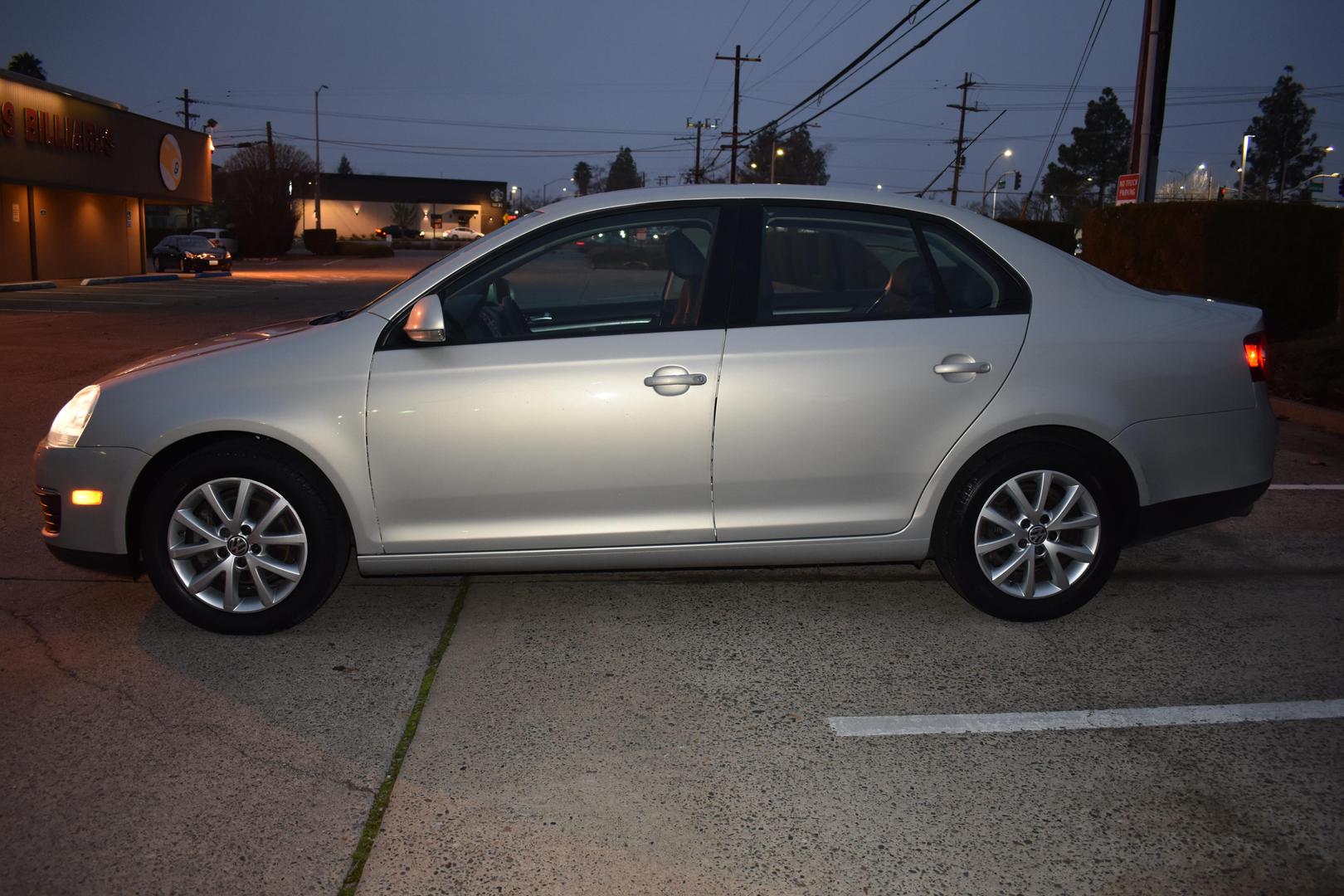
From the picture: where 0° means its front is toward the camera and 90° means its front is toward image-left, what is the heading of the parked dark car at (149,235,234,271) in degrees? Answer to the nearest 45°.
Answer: approximately 315°

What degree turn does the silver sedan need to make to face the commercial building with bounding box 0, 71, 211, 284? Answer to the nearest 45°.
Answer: approximately 45° to its right

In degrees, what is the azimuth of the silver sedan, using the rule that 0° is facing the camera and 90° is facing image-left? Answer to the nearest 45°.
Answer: approximately 90°

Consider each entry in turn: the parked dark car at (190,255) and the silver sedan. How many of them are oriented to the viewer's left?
1

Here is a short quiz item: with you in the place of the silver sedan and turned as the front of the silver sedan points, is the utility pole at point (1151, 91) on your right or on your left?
on your right

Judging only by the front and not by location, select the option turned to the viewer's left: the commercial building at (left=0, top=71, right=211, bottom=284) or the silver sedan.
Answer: the silver sedan

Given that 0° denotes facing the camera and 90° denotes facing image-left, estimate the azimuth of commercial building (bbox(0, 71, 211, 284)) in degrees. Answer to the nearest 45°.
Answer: approximately 315°

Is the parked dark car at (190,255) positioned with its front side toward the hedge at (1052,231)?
yes

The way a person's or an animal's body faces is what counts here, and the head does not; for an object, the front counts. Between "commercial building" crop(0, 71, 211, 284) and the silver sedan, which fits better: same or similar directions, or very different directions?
very different directions

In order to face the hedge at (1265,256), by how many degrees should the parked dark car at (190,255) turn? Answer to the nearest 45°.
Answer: approximately 45° to its right
